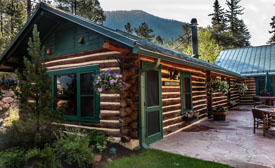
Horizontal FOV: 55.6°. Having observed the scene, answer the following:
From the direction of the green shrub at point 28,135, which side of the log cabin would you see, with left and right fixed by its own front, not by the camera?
right

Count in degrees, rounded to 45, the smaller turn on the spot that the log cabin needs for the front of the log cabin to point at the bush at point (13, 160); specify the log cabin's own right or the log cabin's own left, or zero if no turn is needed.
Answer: approximately 90° to the log cabin's own right

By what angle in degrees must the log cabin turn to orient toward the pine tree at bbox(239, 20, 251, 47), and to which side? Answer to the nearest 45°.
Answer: approximately 90° to its left

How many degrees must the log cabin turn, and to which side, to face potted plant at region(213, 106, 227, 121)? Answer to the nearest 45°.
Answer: approximately 90° to its left

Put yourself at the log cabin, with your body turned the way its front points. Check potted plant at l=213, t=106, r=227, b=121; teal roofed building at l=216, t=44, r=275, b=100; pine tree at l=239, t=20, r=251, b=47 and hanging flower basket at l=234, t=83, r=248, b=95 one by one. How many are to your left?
4

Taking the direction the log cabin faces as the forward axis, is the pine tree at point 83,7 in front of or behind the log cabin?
behind

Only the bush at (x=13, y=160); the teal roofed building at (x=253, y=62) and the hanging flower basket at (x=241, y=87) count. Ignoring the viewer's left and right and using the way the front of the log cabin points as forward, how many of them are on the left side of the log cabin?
2

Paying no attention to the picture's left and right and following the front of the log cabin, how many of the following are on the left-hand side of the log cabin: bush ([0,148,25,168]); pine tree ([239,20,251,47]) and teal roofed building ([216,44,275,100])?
2

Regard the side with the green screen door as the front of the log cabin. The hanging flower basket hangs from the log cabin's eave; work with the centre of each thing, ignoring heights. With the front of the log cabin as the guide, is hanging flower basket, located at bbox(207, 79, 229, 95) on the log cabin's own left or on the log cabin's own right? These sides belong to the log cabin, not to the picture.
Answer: on the log cabin's own left

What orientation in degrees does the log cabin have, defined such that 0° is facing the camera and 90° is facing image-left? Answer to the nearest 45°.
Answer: approximately 315°

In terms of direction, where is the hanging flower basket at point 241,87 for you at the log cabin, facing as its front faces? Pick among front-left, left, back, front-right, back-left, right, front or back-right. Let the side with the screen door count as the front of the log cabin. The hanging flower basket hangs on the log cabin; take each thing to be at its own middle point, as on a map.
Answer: left

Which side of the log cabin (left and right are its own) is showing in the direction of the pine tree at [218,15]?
left
